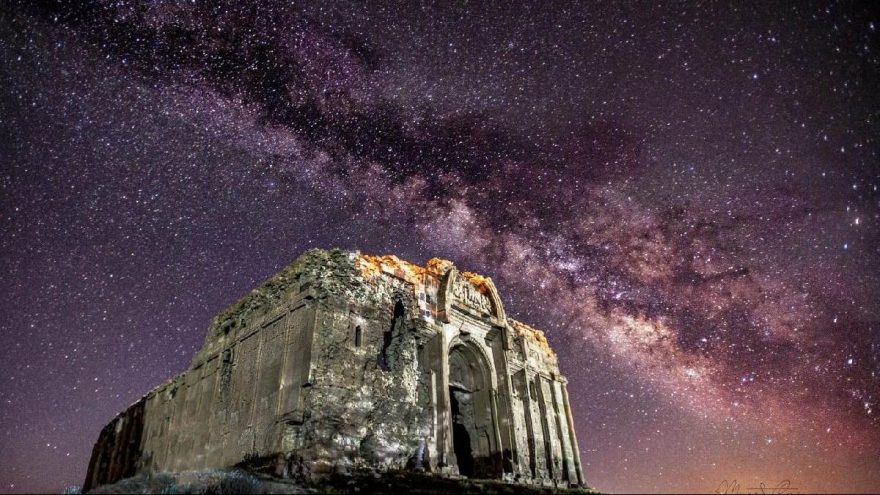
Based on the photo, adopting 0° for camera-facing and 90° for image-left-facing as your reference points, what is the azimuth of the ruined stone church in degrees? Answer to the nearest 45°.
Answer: approximately 315°
